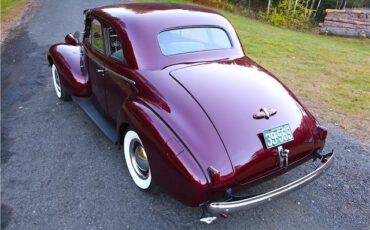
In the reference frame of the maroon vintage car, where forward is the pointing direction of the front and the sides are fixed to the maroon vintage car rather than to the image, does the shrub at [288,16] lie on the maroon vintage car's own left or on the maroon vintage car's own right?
on the maroon vintage car's own right

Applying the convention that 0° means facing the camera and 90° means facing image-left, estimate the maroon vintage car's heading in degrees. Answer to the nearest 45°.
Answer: approximately 135°
